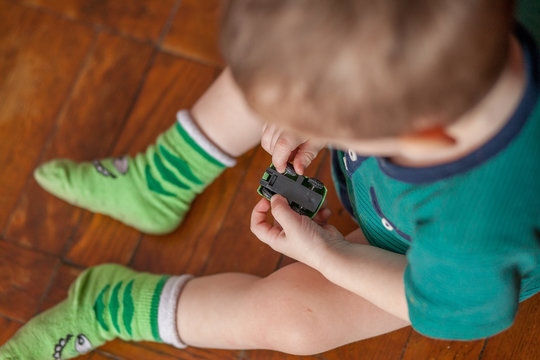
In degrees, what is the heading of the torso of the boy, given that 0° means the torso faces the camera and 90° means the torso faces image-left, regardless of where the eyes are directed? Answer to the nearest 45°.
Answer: approximately 90°

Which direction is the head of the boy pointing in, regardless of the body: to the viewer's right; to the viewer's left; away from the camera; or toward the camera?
to the viewer's left
